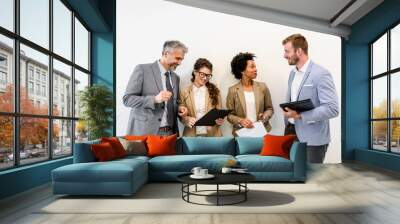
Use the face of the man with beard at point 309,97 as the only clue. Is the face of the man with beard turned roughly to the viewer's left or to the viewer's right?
to the viewer's left

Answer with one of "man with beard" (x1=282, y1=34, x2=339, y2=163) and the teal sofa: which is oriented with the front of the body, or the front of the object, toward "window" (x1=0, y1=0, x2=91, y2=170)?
the man with beard

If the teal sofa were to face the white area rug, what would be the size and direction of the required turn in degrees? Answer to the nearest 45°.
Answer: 0° — it already faces it

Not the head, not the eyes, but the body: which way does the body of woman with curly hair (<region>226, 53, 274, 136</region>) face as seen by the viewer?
toward the camera

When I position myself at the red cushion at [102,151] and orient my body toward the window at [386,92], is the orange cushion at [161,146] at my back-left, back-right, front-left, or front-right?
front-left

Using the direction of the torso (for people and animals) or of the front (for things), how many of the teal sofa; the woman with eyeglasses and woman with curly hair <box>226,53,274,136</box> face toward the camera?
3

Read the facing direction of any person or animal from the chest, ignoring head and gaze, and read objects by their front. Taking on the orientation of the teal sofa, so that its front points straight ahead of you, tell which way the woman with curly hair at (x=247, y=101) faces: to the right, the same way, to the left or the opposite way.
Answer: the same way

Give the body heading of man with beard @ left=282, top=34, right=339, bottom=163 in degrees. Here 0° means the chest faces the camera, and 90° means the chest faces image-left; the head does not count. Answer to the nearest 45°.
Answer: approximately 45°

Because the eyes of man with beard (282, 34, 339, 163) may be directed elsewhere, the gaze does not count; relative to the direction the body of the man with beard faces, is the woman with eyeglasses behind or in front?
in front

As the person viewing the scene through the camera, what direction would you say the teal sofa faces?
facing the viewer
